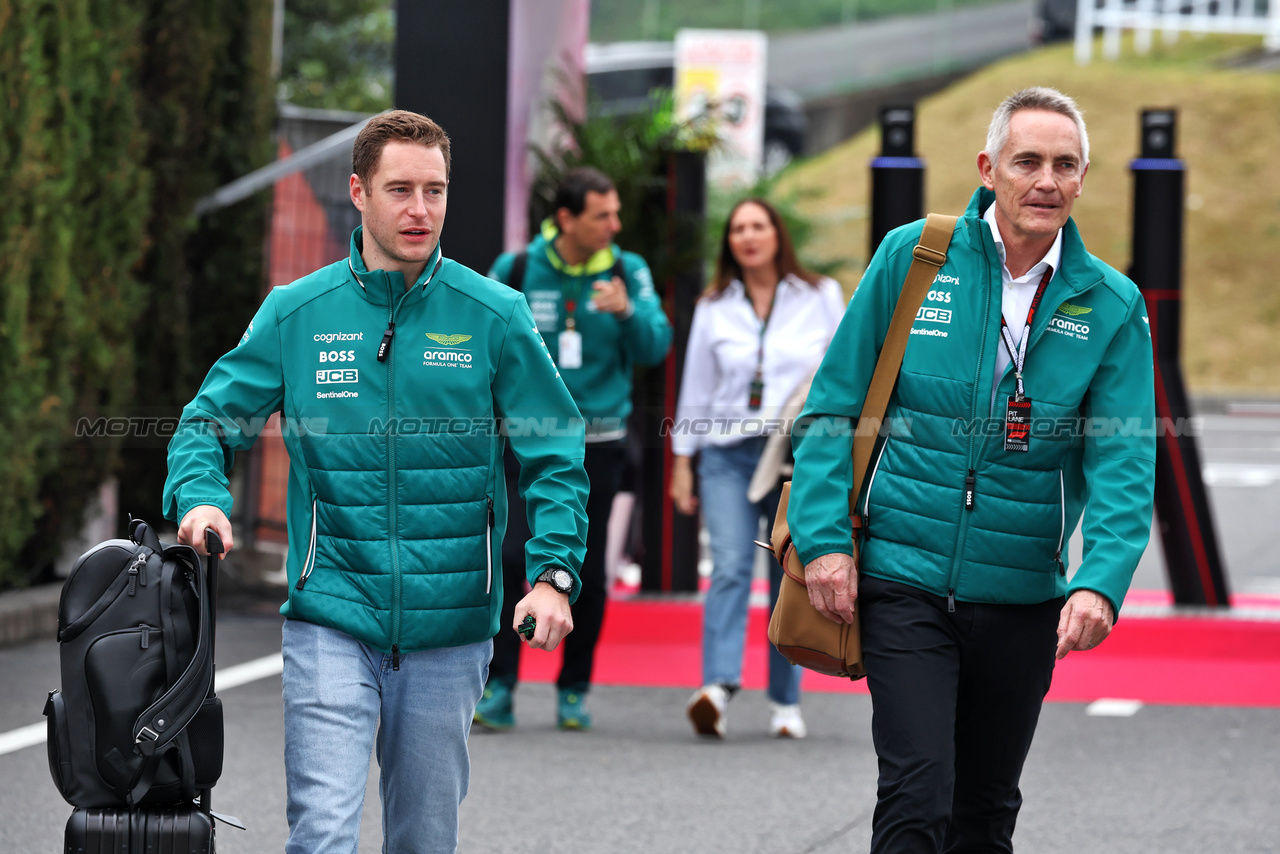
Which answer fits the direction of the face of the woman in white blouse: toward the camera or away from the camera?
toward the camera

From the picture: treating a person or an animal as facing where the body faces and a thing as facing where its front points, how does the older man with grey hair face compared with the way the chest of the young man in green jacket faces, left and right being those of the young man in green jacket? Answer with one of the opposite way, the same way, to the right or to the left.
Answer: the same way

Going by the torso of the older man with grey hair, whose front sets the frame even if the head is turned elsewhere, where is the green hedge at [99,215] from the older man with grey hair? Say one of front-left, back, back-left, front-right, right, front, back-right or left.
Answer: back-right

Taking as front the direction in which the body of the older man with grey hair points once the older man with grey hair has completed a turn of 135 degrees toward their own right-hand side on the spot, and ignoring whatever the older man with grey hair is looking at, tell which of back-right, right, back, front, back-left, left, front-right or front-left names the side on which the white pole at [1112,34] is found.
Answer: front-right

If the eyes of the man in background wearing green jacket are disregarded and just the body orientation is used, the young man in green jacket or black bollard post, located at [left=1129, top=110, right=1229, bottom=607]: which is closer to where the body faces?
the young man in green jacket

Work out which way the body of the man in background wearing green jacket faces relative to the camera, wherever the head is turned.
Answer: toward the camera

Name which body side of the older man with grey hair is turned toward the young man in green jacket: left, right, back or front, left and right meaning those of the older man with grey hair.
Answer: right

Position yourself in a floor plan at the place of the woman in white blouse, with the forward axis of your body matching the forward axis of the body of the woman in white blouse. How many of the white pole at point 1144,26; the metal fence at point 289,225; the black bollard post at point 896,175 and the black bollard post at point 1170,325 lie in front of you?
0

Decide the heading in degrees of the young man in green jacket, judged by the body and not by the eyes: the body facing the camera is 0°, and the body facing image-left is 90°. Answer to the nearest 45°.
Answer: approximately 0°

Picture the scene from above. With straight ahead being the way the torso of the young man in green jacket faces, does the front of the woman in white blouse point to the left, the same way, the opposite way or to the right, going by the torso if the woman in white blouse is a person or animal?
the same way

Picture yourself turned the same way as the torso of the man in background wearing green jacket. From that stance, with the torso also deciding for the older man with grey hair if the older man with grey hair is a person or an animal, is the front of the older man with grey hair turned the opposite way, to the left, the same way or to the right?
the same way

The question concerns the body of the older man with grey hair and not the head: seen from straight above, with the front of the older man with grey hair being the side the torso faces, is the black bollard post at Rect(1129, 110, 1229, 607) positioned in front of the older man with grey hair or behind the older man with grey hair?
behind

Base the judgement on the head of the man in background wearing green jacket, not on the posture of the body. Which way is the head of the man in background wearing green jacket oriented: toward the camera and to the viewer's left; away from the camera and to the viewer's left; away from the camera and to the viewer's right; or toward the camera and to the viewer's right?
toward the camera and to the viewer's right

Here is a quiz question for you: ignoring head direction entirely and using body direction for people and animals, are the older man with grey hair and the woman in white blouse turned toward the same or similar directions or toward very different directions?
same or similar directions

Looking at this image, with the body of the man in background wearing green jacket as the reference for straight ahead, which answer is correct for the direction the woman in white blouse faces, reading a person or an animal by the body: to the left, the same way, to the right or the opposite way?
the same way

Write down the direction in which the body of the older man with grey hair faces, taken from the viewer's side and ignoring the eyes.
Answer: toward the camera

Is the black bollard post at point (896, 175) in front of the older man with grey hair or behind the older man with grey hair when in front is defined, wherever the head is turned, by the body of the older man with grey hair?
behind

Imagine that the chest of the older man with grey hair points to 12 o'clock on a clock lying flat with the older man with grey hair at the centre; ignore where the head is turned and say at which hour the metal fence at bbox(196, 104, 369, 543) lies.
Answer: The metal fence is roughly at 5 o'clock from the older man with grey hair.

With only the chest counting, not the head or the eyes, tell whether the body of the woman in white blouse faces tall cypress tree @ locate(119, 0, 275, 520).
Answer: no
